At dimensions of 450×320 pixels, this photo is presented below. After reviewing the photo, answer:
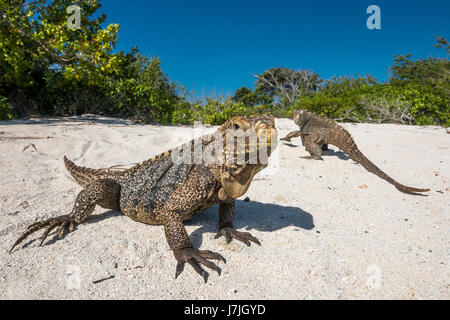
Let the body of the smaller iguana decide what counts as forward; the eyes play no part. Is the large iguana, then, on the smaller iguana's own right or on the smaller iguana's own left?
on the smaller iguana's own left

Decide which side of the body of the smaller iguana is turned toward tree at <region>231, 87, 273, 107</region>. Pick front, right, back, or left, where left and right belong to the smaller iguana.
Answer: front

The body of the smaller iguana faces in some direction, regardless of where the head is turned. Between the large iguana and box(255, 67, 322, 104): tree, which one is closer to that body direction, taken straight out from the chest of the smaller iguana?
the tree

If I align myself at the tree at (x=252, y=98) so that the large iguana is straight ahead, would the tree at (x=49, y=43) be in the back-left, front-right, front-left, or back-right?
front-right

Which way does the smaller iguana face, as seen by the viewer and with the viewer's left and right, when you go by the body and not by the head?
facing away from the viewer and to the left of the viewer

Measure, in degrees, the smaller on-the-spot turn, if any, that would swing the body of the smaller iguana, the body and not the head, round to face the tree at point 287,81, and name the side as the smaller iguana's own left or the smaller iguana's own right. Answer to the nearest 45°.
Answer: approximately 45° to the smaller iguana's own right

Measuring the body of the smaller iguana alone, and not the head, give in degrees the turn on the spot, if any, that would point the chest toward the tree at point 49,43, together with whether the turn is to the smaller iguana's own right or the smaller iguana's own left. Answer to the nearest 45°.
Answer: approximately 45° to the smaller iguana's own left

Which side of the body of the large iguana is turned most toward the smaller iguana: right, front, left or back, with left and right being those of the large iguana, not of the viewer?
left

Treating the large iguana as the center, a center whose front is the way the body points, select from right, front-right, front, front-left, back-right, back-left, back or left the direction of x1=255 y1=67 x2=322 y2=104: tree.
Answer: left
